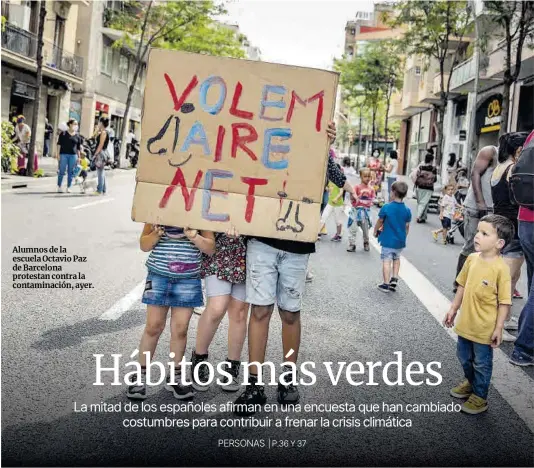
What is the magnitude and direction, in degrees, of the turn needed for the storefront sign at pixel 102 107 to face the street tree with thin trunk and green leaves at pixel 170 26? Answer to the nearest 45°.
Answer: approximately 45° to its right

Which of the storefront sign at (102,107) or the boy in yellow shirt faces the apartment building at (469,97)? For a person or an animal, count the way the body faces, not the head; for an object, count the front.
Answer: the storefront sign

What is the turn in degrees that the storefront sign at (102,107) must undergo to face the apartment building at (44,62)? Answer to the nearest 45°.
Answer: approximately 45° to its right

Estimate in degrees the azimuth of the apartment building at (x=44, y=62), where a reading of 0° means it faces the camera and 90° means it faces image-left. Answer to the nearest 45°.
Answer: approximately 315°

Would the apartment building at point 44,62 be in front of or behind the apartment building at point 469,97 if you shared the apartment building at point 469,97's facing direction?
in front

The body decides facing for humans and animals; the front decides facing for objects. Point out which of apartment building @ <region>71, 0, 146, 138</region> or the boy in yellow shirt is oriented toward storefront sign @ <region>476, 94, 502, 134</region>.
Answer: the apartment building

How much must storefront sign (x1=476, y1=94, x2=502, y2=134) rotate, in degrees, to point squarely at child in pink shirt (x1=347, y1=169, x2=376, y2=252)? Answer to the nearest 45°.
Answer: approximately 45° to its left

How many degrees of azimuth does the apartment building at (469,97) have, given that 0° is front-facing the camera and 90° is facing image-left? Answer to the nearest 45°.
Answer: approximately 45°

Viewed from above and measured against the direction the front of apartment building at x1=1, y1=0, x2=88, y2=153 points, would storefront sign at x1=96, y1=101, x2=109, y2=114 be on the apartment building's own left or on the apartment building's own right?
on the apartment building's own left

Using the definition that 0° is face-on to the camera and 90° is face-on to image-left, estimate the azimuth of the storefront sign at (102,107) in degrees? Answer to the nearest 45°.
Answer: approximately 315°
